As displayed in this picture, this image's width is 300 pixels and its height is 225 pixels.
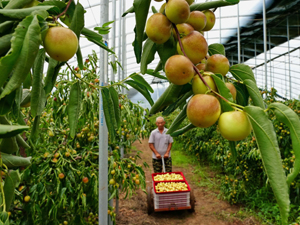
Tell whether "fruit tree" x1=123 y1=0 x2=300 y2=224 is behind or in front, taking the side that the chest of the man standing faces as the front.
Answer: in front

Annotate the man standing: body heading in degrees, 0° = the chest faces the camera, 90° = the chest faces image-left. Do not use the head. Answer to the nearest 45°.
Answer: approximately 0°
